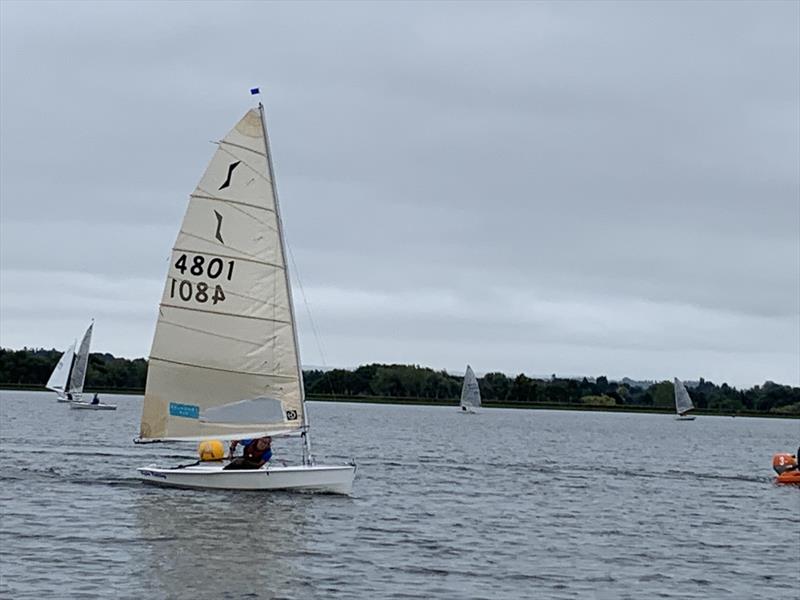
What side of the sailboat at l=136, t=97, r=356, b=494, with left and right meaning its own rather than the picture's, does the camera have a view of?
right
